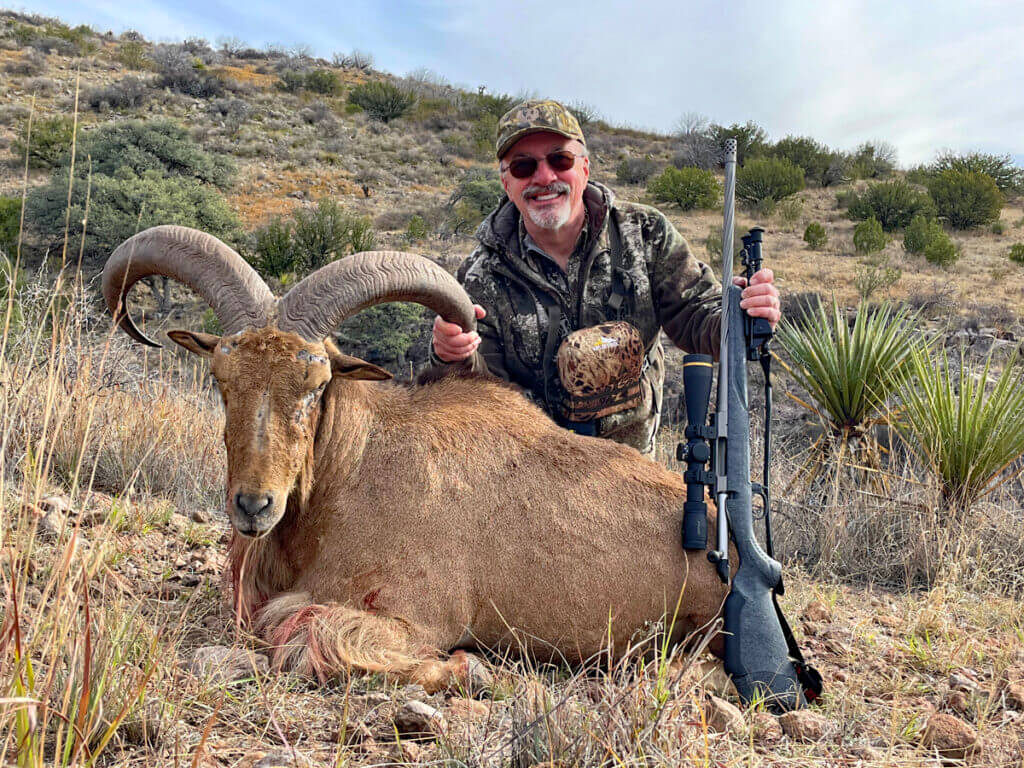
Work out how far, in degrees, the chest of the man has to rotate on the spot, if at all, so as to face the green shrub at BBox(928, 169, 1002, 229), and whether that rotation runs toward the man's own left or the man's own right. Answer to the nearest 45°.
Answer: approximately 135° to the man's own left

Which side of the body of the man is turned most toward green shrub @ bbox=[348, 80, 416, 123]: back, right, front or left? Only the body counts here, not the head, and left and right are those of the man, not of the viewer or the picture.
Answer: back

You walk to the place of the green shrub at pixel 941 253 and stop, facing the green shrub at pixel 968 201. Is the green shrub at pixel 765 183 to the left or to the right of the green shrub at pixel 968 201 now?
left

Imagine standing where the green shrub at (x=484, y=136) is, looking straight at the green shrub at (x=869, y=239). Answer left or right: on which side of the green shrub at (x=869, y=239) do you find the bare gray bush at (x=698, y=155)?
left

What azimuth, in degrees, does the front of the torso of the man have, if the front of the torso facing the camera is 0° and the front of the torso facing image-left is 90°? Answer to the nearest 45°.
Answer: approximately 0°

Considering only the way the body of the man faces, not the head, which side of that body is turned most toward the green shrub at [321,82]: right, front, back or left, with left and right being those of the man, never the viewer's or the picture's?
back

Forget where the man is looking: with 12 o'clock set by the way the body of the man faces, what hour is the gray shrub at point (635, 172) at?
The gray shrub is roughly at 6 o'clock from the man.

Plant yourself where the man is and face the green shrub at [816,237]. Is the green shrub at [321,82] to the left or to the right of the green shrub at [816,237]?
left

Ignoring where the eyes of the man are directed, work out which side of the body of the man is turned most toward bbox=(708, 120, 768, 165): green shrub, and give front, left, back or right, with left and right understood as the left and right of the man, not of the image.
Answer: back

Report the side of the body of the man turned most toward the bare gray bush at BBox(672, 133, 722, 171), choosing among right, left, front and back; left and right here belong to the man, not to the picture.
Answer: back
